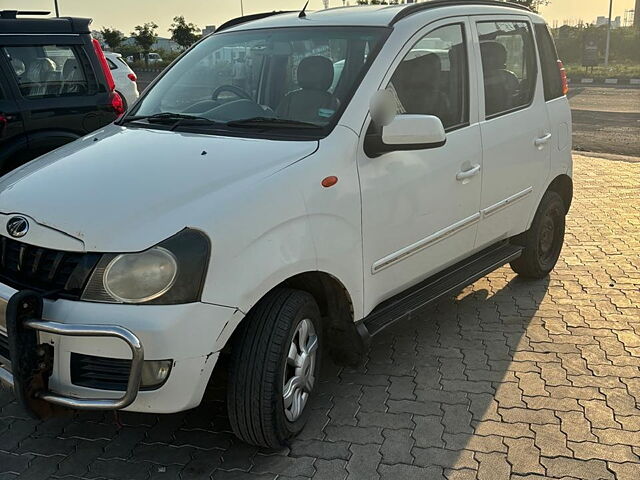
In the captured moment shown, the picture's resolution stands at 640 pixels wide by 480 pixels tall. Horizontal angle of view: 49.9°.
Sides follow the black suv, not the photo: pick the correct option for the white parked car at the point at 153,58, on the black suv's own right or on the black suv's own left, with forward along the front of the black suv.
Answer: on the black suv's own right

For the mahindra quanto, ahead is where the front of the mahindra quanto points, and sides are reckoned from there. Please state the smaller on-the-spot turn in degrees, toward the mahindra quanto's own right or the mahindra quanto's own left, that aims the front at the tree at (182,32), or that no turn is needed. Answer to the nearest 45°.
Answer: approximately 135° to the mahindra quanto's own right

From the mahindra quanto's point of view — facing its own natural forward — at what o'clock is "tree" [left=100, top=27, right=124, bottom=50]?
The tree is roughly at 4 o'clock from the mahindra quanto.

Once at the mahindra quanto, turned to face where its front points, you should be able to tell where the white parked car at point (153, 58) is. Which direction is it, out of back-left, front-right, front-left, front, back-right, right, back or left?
back-right

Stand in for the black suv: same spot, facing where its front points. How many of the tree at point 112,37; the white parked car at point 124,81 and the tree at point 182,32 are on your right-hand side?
3

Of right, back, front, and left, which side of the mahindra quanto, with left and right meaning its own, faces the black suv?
right

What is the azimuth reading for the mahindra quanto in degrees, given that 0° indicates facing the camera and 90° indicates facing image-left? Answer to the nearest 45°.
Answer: approximately 45°

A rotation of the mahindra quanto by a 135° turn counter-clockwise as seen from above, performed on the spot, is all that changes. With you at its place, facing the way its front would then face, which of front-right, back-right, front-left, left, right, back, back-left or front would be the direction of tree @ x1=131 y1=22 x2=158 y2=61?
left
